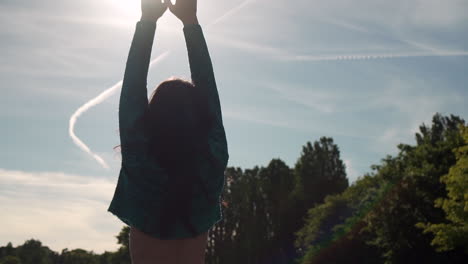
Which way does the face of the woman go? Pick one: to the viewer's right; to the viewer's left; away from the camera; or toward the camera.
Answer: away from the camera

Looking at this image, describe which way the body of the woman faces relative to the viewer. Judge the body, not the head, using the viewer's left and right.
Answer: facing away from the viewer

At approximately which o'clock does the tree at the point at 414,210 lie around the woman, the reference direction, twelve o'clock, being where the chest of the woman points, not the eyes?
The tree is roughly at 1 o'clock from the woman.

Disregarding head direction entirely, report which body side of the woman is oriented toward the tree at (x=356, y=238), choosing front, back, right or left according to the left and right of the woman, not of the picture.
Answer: front

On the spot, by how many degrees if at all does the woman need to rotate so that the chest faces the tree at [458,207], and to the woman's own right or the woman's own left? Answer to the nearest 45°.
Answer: approximately 45° to the woman's own right
